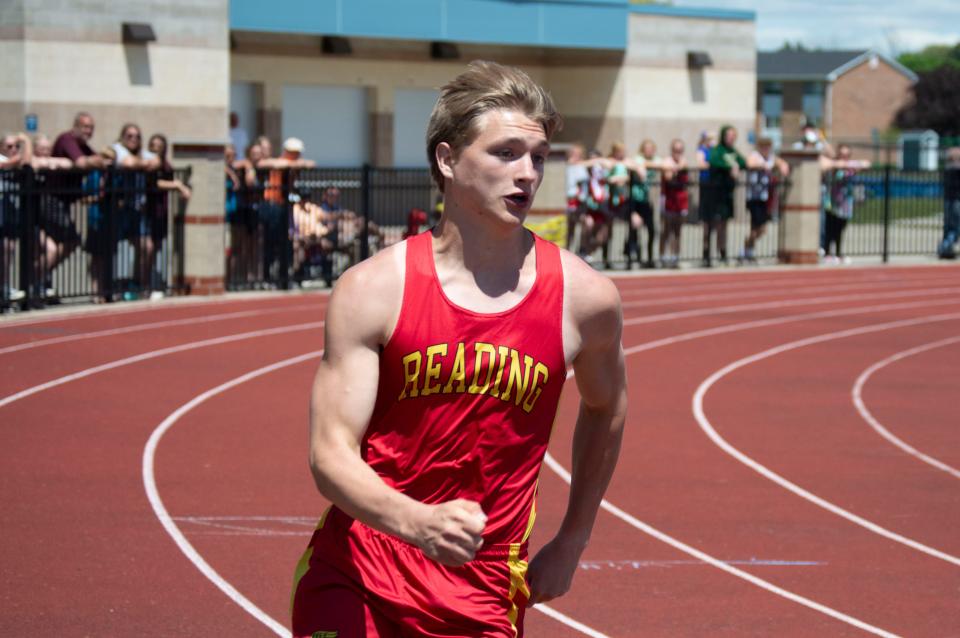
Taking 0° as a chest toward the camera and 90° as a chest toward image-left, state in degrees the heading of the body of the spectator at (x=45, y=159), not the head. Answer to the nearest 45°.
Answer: approximately 0°

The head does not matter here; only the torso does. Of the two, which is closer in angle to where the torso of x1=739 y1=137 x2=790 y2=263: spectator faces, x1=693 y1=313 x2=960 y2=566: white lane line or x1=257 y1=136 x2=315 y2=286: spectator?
the white lane line

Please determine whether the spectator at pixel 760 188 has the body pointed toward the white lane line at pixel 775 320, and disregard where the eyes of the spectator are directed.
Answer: yes

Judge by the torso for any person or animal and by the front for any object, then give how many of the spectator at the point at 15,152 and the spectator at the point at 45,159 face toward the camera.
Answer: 2

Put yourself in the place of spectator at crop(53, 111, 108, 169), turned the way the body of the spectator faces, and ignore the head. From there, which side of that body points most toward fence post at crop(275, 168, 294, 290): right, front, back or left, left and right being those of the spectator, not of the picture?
left

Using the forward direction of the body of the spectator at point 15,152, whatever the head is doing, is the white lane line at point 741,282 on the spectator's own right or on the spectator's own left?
on the spectator's own left

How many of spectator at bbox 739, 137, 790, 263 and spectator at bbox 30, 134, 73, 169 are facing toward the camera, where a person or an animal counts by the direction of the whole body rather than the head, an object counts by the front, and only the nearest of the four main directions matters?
2
